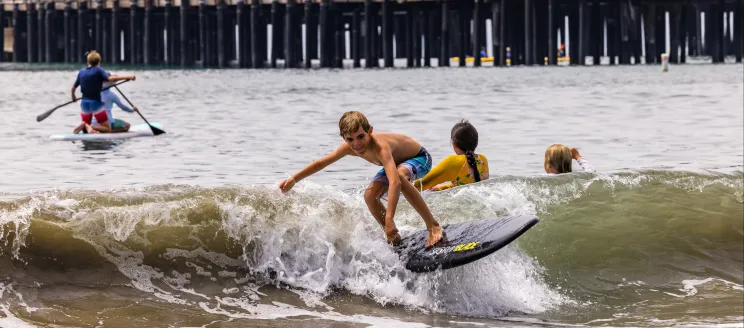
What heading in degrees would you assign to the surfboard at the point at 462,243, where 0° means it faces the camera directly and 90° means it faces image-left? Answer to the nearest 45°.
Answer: approximately 270°

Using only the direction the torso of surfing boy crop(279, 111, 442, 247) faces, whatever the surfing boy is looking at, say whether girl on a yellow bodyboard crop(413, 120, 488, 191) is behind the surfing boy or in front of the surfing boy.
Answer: behind

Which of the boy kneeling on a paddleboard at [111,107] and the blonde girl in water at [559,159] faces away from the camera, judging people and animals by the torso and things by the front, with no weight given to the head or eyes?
the blonde girl in water

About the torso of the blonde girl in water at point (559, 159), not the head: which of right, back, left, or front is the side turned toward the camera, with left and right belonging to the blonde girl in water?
back

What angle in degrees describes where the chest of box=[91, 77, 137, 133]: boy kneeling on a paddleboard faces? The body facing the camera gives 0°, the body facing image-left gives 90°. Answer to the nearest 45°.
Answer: approximately 270°

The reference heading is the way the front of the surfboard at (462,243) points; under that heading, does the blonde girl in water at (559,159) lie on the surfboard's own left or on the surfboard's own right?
on the surfboard's own left

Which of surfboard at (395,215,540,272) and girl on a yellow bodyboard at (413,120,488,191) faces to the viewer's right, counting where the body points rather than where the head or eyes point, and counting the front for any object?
the surfboard

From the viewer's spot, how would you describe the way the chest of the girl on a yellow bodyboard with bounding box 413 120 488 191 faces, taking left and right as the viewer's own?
facing away from the viewer and to the left of the viewer

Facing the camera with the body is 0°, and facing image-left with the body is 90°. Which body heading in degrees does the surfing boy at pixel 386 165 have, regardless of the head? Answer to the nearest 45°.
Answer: approximately 45°

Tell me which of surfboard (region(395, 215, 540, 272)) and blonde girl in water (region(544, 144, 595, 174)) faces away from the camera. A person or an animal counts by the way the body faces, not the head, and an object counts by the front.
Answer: the blonde girl in water

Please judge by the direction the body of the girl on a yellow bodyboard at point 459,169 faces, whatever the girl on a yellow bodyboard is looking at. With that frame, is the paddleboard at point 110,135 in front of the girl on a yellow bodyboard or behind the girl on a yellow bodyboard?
in front

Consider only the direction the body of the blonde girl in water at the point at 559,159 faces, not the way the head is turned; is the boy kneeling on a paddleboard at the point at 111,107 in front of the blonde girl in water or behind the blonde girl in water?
in front
